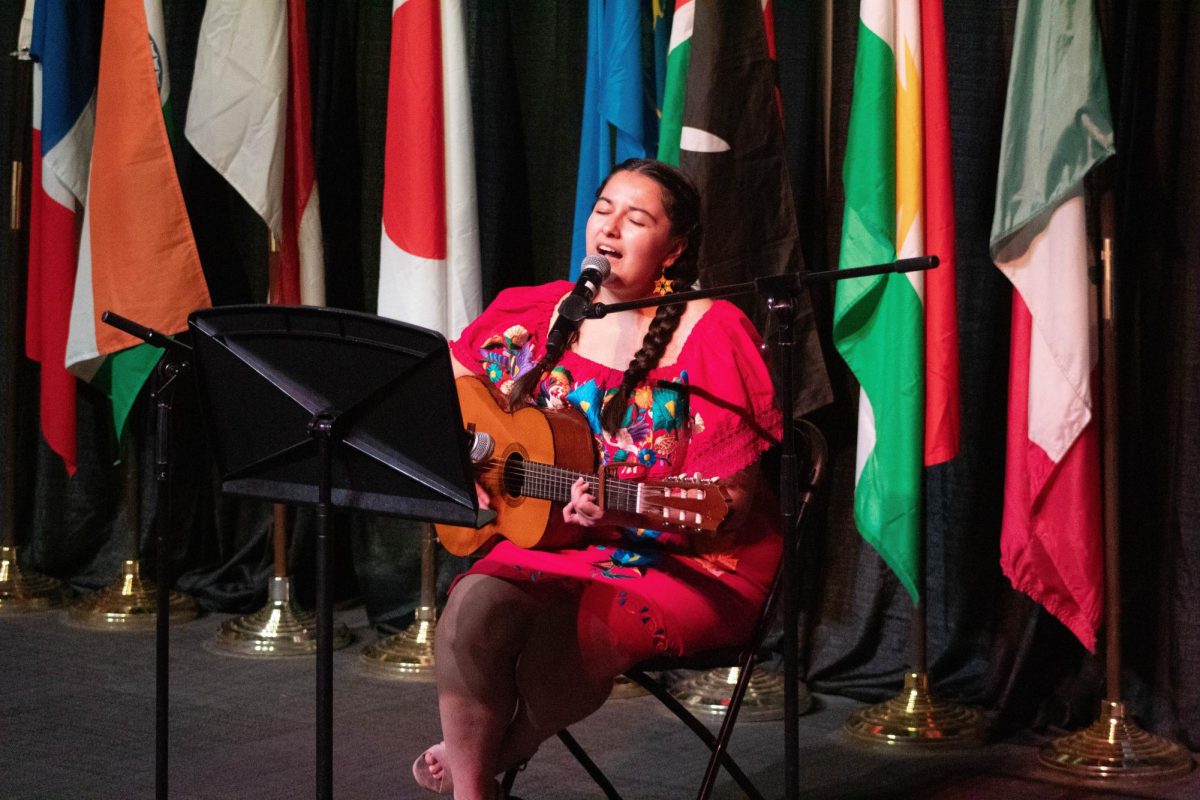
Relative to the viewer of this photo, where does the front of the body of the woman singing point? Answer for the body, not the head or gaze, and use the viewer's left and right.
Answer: facing the viewer and to the left of the viewer

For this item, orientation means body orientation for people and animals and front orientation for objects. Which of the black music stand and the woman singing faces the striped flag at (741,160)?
the black music stand

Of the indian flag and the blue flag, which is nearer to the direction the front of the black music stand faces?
the blue flag

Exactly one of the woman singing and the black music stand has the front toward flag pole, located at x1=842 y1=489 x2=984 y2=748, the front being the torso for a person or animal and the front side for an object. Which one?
the black music stand

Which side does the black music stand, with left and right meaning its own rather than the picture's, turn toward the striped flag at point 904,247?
front

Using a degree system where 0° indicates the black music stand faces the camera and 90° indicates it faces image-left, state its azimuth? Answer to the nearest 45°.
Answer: approximately 225°

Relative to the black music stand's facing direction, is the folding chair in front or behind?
in front

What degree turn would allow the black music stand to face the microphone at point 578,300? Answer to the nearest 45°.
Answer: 0° — it already faces it

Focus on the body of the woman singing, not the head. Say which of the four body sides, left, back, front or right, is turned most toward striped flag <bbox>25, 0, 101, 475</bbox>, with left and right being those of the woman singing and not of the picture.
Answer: right

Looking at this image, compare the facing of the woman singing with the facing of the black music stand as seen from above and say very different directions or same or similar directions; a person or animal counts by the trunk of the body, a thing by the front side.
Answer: very different directions

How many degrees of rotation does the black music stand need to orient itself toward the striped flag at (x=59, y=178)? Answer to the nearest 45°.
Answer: approximately 45° to its left

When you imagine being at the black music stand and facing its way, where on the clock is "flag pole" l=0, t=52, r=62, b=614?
The flag pole is roughly at 10 o'clock from the black music stand.

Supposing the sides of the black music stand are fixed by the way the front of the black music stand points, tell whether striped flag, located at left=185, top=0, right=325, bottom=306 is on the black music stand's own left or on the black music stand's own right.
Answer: on the black music stand's own left

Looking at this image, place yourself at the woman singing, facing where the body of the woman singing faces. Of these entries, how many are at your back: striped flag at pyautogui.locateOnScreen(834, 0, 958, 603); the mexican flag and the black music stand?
2
